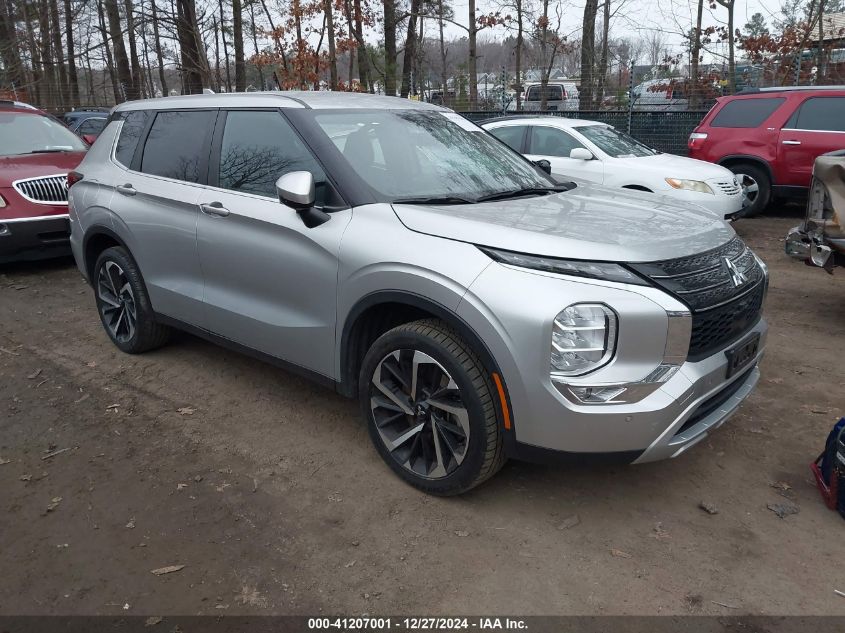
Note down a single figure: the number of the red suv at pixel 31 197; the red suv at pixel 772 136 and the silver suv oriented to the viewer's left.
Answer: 0

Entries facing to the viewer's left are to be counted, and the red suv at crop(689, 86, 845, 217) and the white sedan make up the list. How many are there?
0

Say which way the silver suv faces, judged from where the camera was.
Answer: facing the viewer and to the right of the viewer

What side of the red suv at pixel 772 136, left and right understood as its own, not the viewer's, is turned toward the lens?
right

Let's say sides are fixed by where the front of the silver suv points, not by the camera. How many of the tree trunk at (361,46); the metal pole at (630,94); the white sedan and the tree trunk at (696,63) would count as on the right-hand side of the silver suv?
0

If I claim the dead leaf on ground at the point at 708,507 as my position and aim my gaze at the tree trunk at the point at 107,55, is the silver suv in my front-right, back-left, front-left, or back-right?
front-left

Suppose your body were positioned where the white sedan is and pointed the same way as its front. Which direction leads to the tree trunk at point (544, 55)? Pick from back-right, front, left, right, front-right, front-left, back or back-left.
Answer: back-left

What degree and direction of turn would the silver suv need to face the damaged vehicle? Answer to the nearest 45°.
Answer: approximately 90° to its left

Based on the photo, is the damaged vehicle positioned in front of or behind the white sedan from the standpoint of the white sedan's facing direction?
in front

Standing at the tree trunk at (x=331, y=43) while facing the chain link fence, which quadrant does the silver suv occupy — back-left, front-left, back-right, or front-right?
front-right

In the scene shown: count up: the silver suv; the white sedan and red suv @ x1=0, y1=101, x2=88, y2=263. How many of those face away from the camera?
0

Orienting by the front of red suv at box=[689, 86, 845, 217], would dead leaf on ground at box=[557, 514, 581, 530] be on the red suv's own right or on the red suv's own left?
on the red suv's own right

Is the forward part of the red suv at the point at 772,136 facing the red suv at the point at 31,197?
no

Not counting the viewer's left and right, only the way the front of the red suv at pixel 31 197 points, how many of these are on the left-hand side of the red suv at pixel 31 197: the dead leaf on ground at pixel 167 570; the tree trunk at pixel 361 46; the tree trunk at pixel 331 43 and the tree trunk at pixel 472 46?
3

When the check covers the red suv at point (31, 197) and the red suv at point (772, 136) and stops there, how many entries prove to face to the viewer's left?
0

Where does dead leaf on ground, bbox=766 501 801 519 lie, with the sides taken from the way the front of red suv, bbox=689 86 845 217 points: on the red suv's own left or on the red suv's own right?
on the red suv's own right

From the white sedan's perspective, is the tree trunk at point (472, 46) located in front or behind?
behind

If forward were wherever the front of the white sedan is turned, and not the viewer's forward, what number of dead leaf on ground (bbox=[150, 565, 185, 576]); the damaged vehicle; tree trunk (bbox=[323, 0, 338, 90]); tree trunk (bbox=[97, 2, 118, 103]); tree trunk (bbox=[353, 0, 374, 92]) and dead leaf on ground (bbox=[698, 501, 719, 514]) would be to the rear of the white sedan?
3

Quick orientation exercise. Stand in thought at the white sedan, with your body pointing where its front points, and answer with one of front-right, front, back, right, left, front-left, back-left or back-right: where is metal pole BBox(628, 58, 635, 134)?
back-left

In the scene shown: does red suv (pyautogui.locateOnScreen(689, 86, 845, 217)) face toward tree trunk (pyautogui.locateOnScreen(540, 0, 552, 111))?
no
